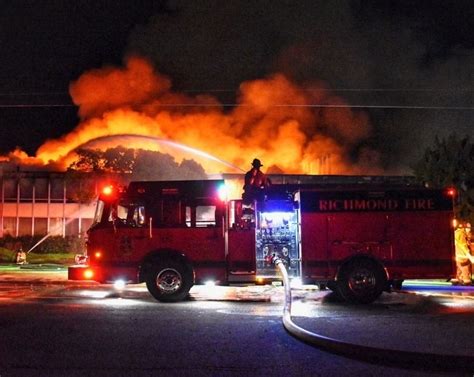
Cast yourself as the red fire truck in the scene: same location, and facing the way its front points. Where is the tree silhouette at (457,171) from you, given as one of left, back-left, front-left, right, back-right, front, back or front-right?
back-right

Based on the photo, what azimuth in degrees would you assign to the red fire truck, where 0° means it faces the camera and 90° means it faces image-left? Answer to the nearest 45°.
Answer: approximately 90°

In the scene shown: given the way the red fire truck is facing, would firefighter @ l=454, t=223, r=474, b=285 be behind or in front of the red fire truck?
behind

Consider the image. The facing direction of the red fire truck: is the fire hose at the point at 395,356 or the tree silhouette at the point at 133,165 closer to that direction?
the tree silhouette

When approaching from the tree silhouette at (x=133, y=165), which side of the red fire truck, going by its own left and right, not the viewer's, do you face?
right

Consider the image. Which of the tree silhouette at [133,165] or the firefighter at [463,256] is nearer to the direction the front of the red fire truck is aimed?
the tree silhouette
